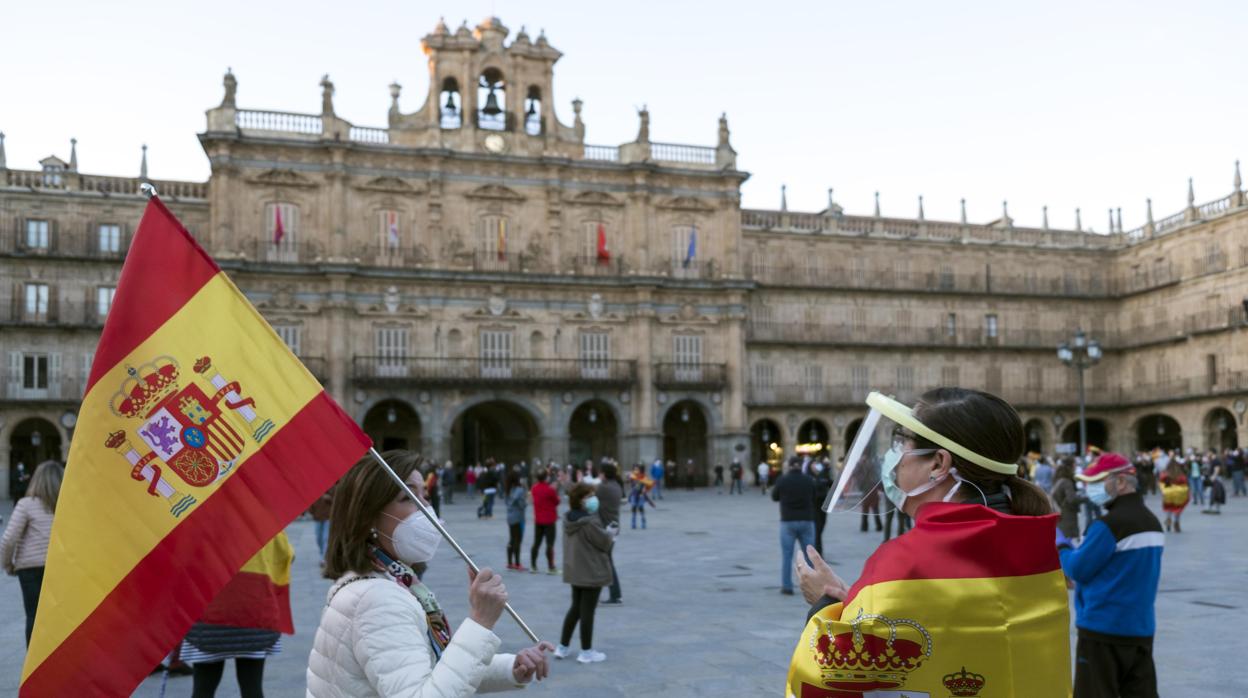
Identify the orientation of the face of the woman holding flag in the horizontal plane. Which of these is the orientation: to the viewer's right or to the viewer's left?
to the viewer's right

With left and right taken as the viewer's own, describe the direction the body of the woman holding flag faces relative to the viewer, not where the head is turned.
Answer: facing to the right of the viewer

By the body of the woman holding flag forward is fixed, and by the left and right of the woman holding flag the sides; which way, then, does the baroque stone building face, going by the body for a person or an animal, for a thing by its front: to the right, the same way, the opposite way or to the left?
to the right

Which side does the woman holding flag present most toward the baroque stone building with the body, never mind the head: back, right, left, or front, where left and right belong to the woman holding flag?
left

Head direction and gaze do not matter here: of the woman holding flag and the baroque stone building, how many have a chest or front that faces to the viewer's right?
1

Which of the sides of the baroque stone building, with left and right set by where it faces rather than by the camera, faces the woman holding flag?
front

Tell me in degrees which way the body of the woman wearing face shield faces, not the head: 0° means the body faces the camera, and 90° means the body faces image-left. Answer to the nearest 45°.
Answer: approximately 135°

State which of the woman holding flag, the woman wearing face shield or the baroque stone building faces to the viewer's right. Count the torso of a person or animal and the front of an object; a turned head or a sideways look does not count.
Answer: the woman holding flag

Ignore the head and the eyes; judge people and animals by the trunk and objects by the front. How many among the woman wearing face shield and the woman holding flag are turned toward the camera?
0

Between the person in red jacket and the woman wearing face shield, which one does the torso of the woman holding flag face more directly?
the woman wearing face shield

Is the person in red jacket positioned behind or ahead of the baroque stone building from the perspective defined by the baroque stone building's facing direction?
ahead
